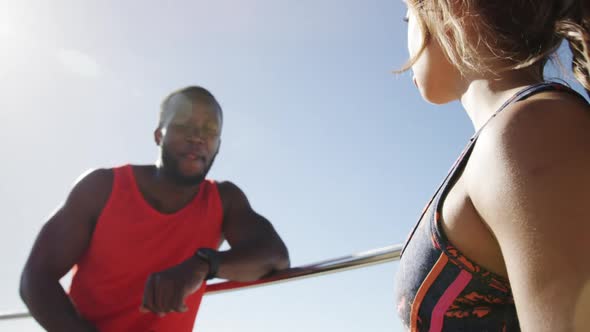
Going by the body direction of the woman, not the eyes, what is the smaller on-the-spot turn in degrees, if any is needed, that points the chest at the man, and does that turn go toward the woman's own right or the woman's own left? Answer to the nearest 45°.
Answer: approximately 45° to the woman's own right

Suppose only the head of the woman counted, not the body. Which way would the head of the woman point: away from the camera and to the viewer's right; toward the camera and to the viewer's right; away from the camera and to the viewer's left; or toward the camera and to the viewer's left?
away from the camera and to the viewer's left

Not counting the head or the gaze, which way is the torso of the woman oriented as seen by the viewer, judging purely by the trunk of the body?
to the viewer's left
